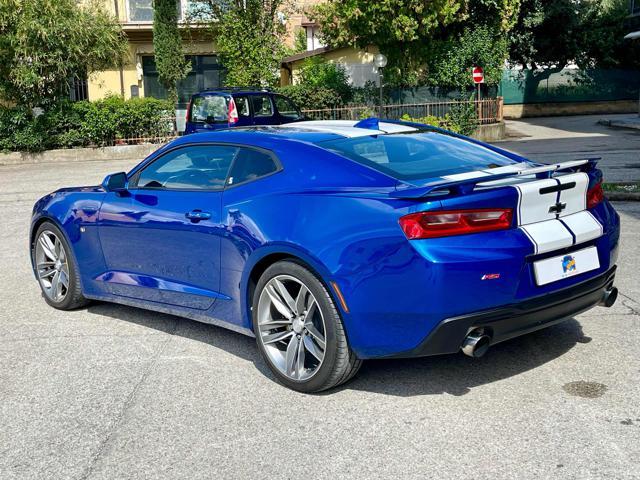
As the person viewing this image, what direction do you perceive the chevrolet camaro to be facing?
facing away from the viewer and to the left of the viewer

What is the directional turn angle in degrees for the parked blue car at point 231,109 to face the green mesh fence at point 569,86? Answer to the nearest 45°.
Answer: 0° — it already faces it

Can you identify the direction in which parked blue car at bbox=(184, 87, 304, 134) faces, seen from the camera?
facing away from the viewer and to the right of the viewer

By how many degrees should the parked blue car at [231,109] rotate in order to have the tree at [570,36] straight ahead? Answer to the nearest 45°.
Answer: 0° — it already faces it

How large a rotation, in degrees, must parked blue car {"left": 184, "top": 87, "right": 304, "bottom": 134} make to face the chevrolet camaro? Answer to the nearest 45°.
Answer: approximately 135° to its right

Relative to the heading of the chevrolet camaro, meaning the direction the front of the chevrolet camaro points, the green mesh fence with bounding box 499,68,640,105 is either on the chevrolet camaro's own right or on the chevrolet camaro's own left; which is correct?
on the chevrolet camaro's own right

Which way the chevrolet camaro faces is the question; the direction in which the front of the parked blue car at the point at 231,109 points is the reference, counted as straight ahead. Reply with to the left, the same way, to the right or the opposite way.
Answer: to the left

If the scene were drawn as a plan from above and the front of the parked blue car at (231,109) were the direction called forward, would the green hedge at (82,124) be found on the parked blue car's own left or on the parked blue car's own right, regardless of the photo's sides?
on the parked blue car's own left
